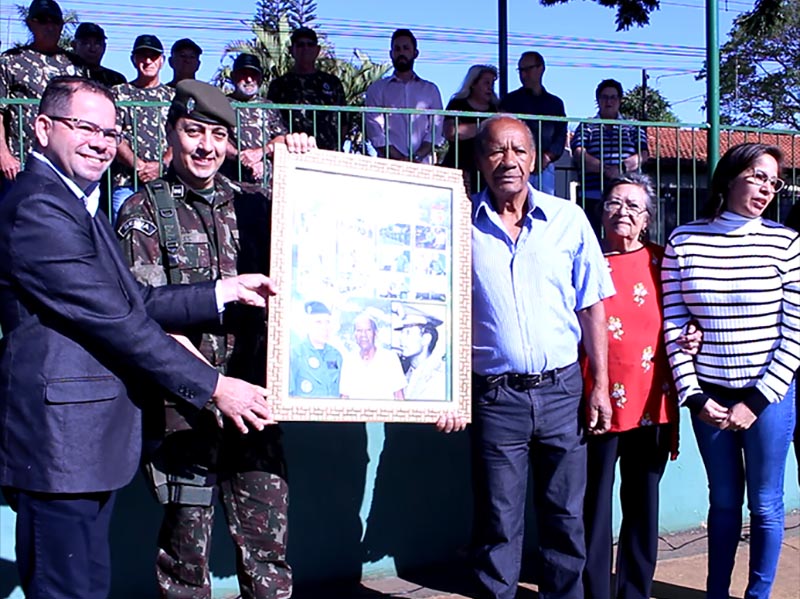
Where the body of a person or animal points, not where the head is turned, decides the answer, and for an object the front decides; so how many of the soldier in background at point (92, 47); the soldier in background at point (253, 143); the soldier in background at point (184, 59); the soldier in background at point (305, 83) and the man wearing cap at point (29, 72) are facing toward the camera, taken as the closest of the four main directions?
5

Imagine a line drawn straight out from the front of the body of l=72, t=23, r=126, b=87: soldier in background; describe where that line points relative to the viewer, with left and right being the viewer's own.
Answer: facing the viewer

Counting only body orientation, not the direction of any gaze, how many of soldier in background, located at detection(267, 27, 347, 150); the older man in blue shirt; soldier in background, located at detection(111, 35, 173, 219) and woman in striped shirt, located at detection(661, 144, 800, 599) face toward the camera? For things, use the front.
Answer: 4

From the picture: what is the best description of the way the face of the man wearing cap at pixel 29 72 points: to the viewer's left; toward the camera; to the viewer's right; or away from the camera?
toward the camera

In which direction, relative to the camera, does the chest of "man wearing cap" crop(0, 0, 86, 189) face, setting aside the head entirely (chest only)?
toward the camera

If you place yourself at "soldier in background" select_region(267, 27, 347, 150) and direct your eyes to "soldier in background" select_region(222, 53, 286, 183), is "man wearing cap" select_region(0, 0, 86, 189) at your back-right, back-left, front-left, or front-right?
front-right

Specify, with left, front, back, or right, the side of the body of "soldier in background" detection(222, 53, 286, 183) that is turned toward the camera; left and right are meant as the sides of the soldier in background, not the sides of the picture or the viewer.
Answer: front

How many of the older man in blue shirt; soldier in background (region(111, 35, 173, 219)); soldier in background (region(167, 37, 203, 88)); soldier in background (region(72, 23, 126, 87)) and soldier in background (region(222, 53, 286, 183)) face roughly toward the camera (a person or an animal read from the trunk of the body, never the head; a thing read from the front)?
5

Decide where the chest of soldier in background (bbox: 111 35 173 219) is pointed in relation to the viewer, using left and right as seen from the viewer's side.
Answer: facing the viewer

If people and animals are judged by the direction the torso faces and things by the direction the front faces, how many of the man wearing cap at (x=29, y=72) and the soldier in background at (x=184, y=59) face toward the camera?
2

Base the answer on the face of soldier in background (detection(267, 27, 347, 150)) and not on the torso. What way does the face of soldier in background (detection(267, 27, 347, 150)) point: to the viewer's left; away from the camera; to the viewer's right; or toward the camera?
toward the camera

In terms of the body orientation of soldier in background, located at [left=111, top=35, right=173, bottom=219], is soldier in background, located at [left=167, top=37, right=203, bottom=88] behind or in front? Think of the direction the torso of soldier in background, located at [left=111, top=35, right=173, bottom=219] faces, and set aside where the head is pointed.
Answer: behind

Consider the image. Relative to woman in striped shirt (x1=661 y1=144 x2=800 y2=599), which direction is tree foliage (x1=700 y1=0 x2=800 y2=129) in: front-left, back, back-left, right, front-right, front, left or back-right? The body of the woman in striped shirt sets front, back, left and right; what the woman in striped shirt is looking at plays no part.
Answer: back
